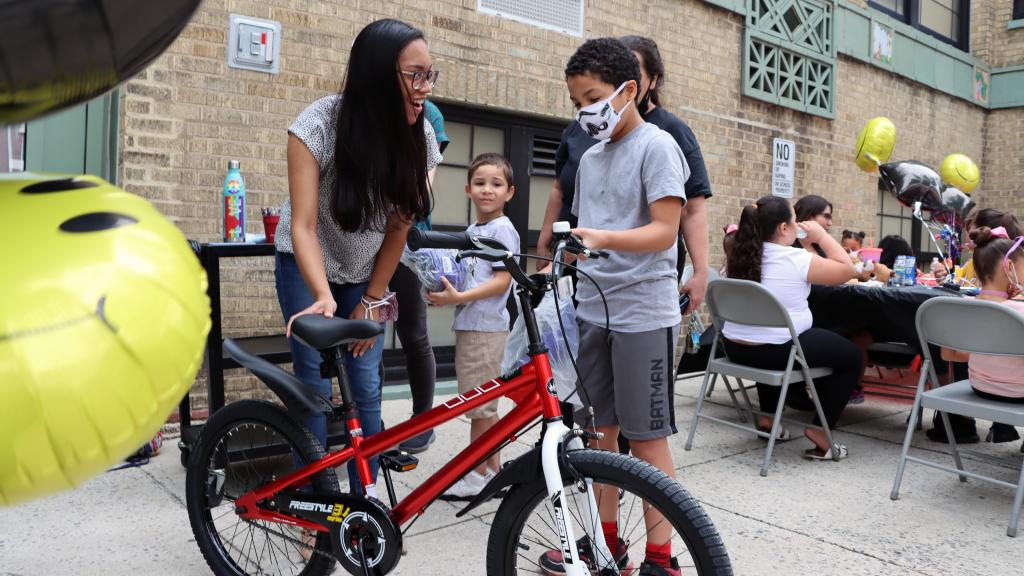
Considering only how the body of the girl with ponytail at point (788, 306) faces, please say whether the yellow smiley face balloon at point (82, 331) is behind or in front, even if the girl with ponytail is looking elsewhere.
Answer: behind

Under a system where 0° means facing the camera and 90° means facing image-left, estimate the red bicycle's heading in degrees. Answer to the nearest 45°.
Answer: approximately 315°

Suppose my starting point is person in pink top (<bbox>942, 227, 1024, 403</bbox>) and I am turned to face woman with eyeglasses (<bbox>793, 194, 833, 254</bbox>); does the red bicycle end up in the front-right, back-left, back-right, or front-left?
back-left

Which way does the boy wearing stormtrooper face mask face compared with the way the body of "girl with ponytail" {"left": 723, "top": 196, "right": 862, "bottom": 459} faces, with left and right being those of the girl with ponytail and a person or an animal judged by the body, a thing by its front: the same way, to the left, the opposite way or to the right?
the opposite way

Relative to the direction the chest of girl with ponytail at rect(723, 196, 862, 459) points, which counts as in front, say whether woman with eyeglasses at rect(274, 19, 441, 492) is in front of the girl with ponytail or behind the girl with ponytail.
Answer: behind

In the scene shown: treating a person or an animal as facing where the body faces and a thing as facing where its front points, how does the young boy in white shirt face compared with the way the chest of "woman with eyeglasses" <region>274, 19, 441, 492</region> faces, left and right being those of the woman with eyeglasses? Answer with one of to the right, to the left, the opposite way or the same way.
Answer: to the right
